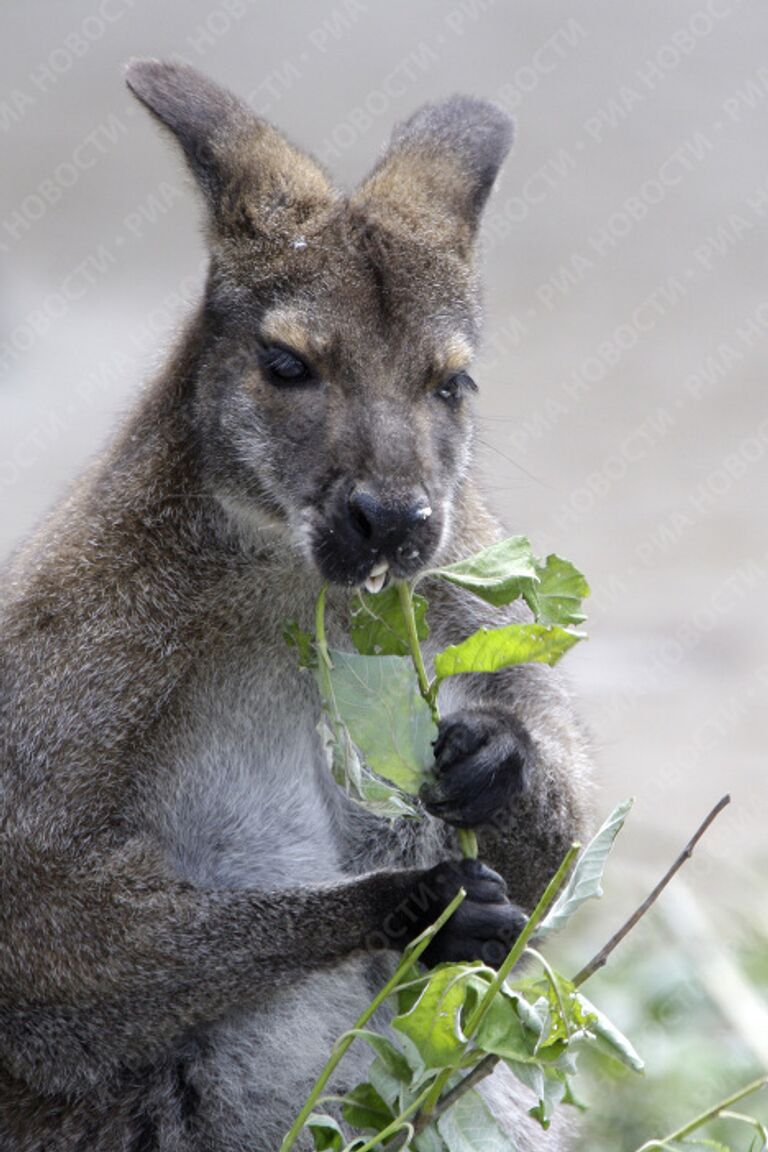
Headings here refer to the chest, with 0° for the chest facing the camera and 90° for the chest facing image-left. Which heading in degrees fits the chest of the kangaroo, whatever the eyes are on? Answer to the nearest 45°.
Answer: approximately 315°
